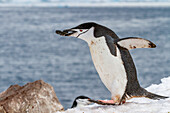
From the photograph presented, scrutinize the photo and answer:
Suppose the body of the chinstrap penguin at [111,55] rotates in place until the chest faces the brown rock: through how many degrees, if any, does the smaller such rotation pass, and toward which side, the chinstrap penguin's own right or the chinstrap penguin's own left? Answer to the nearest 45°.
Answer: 0° — it already faces it

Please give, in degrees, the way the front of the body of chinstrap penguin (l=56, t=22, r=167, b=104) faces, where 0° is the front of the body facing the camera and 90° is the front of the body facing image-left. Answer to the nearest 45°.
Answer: approximately 90°
